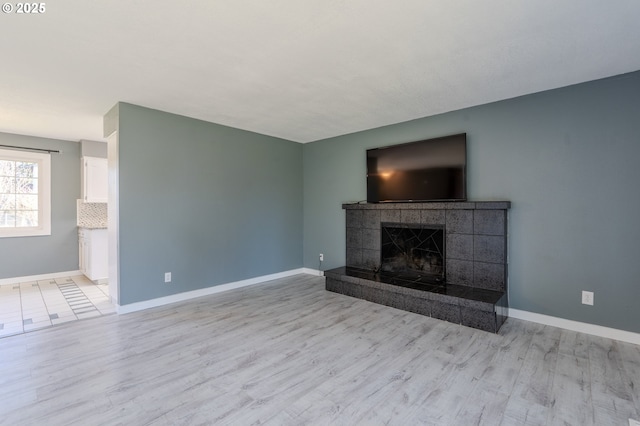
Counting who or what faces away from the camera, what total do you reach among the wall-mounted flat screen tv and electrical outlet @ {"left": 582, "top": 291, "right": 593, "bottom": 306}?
0

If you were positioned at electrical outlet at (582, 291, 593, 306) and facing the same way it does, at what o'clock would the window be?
The window is roughly at 2 o'clock from the electrical outlet.

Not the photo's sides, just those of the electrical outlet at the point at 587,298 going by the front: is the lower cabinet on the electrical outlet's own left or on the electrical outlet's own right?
on the electrical outlet's own right

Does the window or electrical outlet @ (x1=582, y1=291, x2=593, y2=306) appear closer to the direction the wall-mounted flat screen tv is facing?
the window

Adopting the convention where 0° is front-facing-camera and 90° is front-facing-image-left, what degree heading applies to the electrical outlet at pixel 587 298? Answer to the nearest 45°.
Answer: approximately 0°

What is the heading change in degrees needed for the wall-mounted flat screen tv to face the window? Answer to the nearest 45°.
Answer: approximately 45° to its right

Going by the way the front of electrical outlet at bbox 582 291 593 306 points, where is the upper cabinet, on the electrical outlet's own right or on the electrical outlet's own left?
on the electrical outlet's own right

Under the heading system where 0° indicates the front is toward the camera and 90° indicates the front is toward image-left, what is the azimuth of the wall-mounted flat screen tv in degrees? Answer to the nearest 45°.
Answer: approximately 45°

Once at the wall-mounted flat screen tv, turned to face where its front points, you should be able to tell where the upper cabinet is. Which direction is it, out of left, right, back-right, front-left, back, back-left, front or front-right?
front-right
